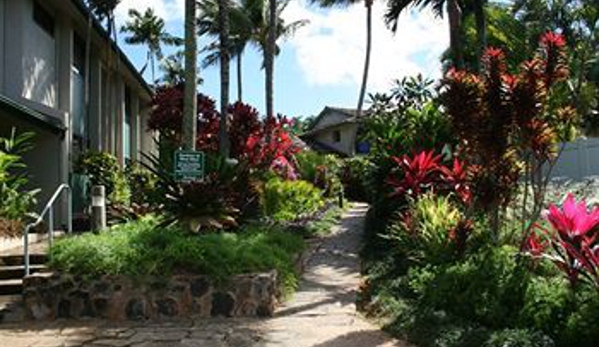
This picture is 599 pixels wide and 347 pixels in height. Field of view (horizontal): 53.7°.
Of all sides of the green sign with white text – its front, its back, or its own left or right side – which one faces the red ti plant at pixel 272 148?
back

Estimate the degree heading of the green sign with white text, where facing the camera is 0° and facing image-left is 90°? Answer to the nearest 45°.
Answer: approximately 0°

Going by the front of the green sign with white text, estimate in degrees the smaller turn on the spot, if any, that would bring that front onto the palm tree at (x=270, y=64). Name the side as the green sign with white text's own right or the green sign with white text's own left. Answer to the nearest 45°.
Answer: approximately 180°

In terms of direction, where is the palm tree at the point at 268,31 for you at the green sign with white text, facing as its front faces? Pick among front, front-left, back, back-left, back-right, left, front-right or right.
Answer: back

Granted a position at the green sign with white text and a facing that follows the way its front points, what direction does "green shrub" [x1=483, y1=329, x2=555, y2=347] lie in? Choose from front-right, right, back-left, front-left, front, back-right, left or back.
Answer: front-left

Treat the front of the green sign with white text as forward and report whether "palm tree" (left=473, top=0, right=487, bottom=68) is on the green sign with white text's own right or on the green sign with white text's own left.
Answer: on the green sign with white text's own left

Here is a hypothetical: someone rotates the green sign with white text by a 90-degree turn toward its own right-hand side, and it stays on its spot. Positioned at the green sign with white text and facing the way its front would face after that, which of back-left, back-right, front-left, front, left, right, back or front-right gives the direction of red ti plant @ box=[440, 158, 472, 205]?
back

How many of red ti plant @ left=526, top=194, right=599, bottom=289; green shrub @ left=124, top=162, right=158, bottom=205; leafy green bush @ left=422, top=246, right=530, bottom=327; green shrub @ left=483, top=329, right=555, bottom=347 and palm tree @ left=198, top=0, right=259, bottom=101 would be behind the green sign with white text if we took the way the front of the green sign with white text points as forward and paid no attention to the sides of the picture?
2

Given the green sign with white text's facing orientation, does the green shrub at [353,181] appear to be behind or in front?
behind

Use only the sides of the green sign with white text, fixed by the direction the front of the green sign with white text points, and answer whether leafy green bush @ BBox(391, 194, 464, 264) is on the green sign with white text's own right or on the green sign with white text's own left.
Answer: on the green sign with white text's own left
